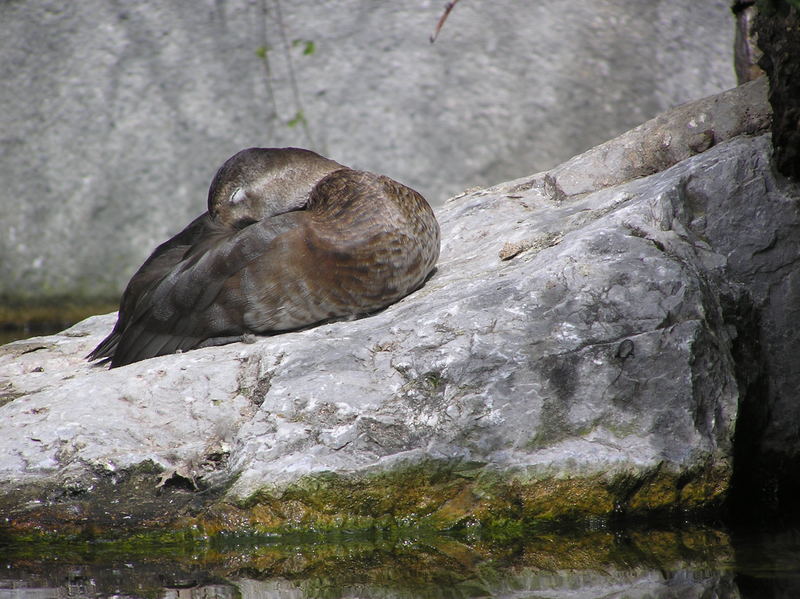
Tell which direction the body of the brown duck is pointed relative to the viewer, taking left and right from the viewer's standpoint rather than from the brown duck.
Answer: facing to the right of the viewer

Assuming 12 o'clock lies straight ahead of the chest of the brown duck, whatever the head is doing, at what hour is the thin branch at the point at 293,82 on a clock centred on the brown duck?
The thin branch is roughly at 9 o'clock from the brown duck.
